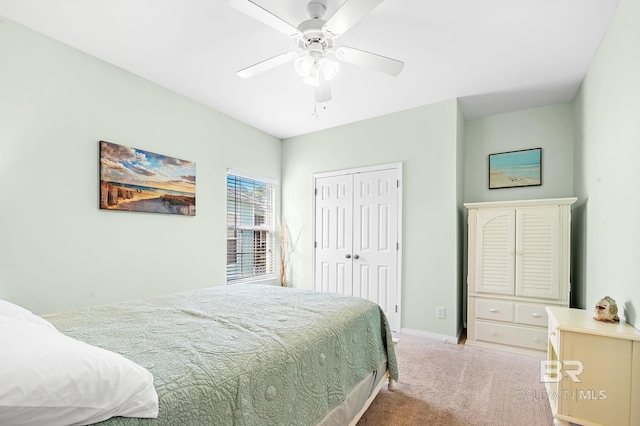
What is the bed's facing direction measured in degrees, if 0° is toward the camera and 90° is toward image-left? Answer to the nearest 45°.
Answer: approximately 225°

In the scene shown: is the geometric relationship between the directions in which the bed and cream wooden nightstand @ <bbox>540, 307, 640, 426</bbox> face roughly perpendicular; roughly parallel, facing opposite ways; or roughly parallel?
roughly perpendicular

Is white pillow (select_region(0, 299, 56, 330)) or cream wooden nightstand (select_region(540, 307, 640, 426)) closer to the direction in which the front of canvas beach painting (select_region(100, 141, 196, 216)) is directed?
the cream wooden nightstand

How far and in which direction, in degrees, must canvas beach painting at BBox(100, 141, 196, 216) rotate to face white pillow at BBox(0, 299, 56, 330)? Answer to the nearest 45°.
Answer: approximately 45° to its right

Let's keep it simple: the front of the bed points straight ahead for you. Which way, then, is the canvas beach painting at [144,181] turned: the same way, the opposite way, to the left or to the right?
to the right

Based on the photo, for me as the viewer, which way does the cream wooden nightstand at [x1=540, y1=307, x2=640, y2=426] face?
facing to the left of the viewer

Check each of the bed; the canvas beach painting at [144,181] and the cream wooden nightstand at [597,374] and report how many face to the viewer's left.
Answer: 1

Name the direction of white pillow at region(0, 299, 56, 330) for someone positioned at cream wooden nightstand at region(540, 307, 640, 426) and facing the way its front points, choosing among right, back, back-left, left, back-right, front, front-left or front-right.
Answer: front-left

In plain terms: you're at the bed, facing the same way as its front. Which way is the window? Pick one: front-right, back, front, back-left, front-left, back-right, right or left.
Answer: front-left

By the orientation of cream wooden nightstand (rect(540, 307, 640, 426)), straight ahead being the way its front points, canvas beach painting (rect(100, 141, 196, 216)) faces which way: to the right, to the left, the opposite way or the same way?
the opposite way

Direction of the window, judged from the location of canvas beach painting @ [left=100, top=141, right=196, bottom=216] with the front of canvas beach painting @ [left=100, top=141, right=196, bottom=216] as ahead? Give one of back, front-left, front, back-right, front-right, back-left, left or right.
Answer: left
